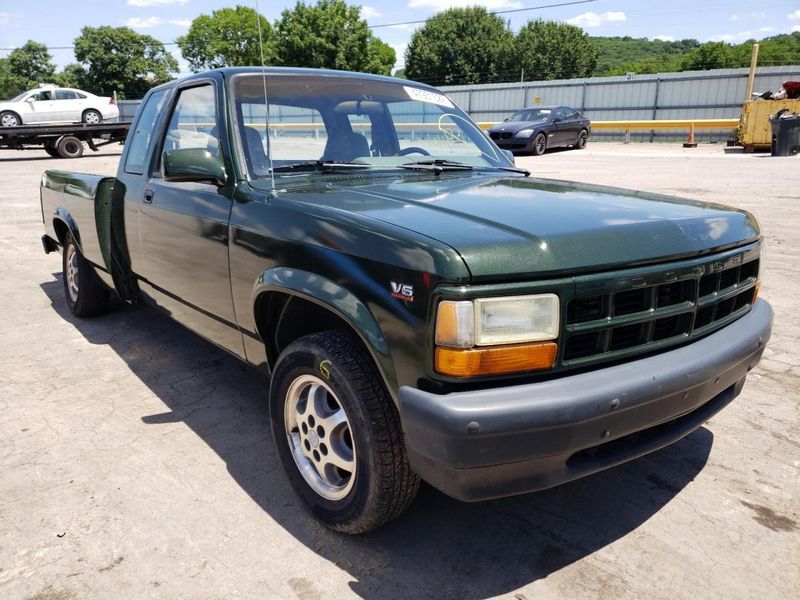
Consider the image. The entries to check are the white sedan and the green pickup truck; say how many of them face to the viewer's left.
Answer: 1

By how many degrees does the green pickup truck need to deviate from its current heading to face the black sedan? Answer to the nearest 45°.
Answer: approximately 135° to its left

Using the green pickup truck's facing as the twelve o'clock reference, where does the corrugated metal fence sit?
The corrugated metal fence is roughly at 8 o'clock from the green pickup truck.

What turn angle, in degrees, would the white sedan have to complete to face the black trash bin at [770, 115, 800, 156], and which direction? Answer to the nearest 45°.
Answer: approximately 135° to its left

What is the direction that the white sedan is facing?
to the viewer's left

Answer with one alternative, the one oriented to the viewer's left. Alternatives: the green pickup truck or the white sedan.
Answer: the white sedan

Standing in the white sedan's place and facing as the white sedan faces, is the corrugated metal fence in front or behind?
behind

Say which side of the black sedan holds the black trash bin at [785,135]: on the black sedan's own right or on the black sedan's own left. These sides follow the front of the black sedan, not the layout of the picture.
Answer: on the black sedan's own left

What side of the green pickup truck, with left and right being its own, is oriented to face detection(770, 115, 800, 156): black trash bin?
left

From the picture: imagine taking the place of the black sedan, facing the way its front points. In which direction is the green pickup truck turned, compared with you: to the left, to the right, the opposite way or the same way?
to the left

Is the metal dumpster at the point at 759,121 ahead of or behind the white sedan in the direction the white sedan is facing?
behind
